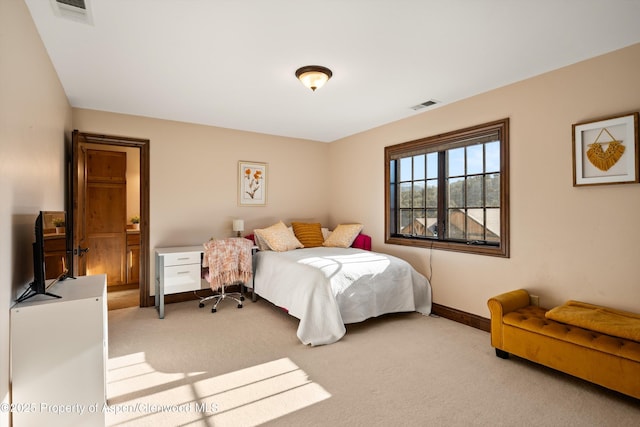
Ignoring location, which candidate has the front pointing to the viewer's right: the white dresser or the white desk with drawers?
the white dresser

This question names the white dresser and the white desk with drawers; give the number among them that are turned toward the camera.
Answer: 1

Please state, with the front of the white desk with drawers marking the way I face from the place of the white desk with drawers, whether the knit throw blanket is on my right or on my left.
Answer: on my left

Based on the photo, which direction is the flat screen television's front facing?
to the viewer's right

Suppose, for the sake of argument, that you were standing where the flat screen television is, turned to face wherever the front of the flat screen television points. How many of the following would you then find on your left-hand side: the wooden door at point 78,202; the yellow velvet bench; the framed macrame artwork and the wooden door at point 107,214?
2

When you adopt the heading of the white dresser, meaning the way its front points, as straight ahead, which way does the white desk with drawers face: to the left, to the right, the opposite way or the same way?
to the right

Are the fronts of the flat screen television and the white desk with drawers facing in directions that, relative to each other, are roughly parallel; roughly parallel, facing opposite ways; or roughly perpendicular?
roughly perpendicular

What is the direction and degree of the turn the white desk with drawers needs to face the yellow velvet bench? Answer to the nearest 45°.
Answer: approximately 45° to its left

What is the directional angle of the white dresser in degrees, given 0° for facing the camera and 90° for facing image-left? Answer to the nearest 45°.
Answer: approximately 270°

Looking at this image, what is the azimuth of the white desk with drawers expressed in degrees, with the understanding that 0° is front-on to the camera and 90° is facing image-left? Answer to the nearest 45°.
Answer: approximately 0°

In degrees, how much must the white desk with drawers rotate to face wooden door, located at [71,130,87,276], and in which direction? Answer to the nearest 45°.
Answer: approximately 90° to its right
